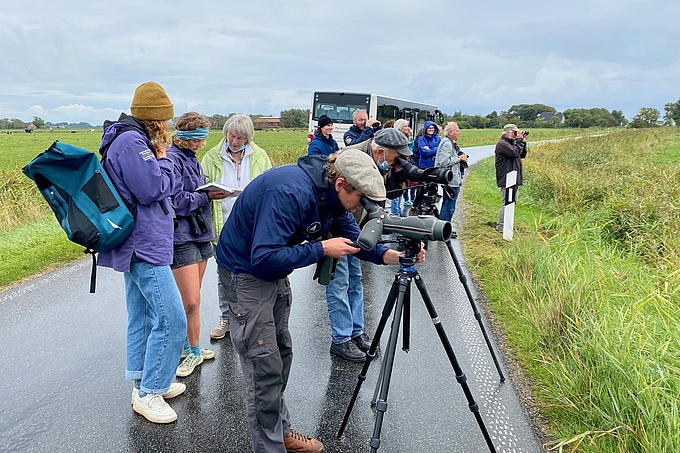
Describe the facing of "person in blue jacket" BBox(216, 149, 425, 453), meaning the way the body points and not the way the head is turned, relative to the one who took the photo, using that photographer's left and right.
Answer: facing to the right of the viewer

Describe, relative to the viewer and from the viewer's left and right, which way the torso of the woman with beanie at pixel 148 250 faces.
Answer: facing to the right of the viewer

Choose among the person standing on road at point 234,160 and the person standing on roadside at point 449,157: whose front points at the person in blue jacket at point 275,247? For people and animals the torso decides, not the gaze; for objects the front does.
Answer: the person standing on road at point 234,160

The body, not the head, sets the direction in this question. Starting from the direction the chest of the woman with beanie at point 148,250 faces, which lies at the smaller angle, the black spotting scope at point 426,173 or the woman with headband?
the black spotting scope

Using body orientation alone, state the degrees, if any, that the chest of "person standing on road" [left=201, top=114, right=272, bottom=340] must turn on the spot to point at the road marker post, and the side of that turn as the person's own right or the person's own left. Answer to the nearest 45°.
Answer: approximately 135° to the person's own left
